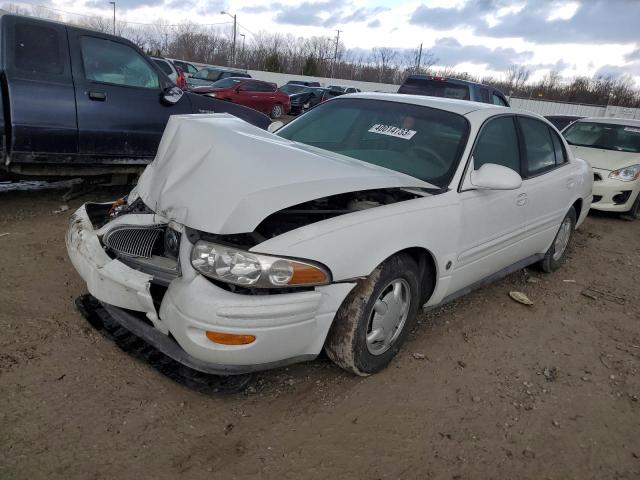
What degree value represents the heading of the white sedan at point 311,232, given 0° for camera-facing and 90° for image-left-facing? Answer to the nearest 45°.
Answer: approximately 45°

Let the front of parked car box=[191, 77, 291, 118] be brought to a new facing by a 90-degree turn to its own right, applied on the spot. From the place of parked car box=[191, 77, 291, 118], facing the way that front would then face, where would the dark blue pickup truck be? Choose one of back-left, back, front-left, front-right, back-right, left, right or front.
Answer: back-left

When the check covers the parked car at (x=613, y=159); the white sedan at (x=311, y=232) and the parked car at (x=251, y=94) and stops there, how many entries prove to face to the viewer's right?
0

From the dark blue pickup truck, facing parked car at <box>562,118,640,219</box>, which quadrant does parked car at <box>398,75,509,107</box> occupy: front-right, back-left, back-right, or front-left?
front-left

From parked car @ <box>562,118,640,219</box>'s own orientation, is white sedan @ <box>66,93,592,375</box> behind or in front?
in front

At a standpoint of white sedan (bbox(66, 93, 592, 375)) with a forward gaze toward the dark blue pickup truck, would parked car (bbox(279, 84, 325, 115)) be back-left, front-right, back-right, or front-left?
front-right

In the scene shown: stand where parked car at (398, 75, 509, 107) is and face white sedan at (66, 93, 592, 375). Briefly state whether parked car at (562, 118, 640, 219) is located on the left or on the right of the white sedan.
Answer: left

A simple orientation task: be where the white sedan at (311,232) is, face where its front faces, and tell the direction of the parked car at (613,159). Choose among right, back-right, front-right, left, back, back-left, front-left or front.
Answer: back

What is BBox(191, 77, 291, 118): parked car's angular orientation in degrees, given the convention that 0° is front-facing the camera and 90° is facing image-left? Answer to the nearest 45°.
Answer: approximately 45°

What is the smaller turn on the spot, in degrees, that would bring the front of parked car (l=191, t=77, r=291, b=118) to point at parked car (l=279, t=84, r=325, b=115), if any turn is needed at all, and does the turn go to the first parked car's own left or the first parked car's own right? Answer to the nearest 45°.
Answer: approximately 180°

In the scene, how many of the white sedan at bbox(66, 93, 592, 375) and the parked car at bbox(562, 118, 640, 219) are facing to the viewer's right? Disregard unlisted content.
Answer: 0

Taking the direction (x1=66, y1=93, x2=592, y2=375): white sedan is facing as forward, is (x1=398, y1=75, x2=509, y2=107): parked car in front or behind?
behind

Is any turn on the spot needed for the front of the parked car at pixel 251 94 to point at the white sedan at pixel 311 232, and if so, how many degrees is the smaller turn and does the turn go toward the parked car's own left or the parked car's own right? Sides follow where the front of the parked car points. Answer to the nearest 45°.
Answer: approximately 45° to the parked car's own left

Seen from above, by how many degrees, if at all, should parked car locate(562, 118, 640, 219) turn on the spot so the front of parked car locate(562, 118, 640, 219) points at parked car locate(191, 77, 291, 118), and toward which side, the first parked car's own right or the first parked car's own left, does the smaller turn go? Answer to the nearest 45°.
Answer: approximately 90° to the first parked car's own right
